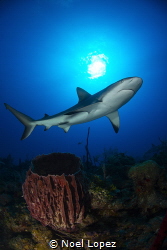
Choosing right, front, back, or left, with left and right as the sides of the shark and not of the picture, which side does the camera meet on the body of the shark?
right

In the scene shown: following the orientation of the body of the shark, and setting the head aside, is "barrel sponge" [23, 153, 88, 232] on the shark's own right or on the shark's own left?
on the shark's own right

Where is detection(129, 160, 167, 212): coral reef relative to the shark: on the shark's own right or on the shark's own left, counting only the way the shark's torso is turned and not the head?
on the shark's own right

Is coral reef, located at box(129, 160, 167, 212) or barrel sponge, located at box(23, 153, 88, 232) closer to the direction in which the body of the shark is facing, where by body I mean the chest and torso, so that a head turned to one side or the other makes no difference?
the coral reef

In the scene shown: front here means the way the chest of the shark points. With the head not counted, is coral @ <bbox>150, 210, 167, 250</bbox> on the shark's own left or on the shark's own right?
on the shark's own right
